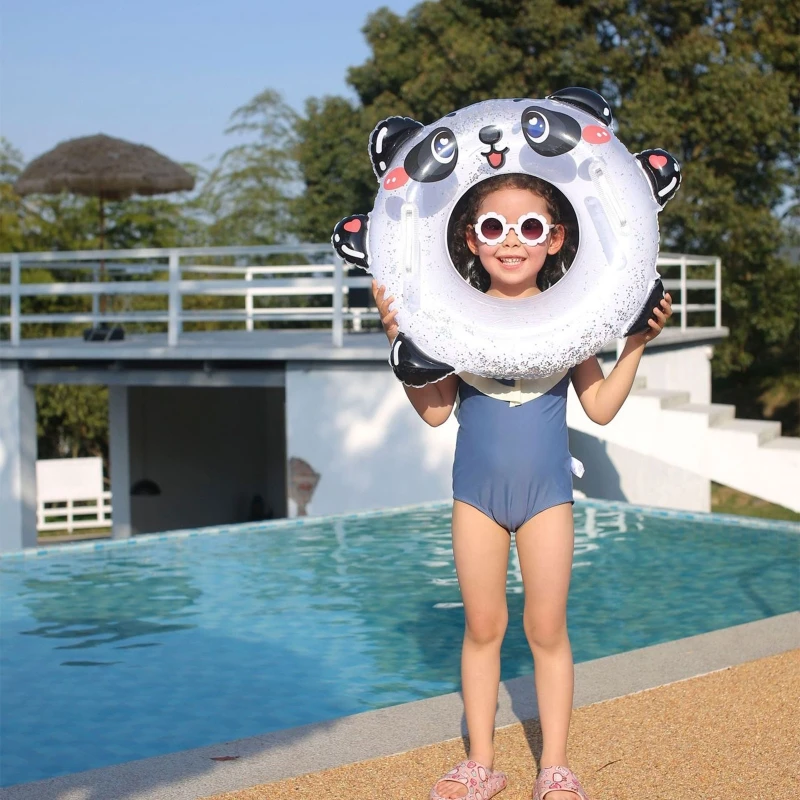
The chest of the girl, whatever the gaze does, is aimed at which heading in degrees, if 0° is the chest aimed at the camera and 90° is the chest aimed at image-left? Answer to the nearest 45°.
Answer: approximately 0°

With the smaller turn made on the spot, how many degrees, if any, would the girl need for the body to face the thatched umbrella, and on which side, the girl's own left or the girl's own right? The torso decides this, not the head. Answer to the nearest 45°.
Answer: approximately 135° to the girl's own right

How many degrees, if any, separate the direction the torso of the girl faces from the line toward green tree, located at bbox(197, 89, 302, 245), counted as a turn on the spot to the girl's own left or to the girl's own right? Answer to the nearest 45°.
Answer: approximately 180°

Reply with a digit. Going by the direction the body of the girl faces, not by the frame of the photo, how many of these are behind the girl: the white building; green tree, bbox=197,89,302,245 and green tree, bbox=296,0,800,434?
3

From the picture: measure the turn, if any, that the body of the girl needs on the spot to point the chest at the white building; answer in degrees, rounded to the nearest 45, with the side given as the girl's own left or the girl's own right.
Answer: approximately 180°

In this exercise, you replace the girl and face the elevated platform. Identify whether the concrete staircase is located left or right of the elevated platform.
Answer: right

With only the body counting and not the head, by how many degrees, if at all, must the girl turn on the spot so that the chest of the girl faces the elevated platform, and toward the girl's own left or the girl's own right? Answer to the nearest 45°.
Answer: approximately 180°

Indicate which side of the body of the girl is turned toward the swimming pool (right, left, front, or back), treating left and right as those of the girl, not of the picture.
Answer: back

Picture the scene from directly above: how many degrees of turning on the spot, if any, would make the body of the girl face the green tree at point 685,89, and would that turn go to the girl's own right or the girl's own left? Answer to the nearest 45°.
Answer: approximately 180°

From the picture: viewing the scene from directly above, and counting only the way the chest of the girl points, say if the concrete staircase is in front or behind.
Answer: behind
